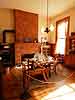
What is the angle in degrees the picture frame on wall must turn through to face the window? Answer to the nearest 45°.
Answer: approximately 90° to its left

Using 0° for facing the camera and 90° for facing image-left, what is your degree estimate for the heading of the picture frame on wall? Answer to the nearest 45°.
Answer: approximately 0°
